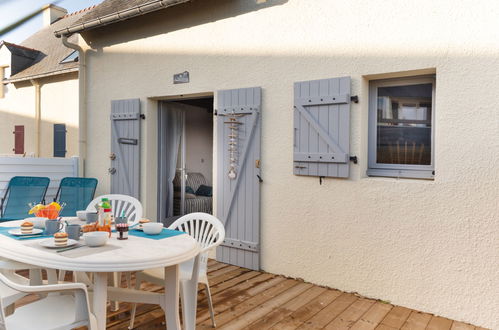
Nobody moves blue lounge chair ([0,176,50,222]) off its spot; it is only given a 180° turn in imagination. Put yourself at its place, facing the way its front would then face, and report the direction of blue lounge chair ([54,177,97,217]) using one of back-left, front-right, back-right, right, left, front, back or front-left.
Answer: front-right

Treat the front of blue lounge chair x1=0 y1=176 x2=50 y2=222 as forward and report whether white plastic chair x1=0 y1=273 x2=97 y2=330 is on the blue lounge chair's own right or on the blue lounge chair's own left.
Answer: on the blue lounge chair's own left

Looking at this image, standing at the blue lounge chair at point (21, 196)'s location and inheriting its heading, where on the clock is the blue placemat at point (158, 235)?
The blue placemat is roughly at 10 o'clock from the blue lounge chair.

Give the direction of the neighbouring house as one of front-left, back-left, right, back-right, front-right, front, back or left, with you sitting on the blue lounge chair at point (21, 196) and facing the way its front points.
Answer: back-right

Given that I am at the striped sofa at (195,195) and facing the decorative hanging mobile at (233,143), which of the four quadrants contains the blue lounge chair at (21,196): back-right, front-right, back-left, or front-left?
front-right

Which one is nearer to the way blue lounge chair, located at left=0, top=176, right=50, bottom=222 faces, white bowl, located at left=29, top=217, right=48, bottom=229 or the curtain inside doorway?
the white bowl

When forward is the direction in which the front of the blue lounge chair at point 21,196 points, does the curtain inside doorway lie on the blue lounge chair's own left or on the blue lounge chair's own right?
on the blue lounge chair's own left

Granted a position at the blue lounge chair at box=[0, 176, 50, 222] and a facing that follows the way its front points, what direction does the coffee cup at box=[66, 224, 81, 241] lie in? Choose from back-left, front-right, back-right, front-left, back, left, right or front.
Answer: front-left

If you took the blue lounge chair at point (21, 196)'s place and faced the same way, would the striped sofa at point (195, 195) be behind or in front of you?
behind

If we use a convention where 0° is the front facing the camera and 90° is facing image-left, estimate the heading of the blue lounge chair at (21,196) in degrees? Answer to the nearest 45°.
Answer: approximately 45°

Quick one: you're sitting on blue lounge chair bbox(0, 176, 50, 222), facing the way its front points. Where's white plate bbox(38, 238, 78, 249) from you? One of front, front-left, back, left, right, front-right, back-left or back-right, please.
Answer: front-left

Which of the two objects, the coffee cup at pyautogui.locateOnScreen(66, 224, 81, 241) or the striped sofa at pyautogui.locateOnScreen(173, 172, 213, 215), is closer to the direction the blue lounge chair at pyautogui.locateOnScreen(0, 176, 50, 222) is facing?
the coffee cup

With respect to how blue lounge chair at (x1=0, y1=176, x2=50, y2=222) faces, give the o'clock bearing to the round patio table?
The round patio table is roughly at 10 o'clock from the blue lounge chair.

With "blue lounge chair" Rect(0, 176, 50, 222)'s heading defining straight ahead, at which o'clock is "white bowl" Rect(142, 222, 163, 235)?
The white bowl is roughly at 10 o'clock from the blue lounge chair.

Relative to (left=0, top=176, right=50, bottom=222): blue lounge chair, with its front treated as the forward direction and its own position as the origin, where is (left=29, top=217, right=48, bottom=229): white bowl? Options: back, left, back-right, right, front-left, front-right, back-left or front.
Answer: front-left
